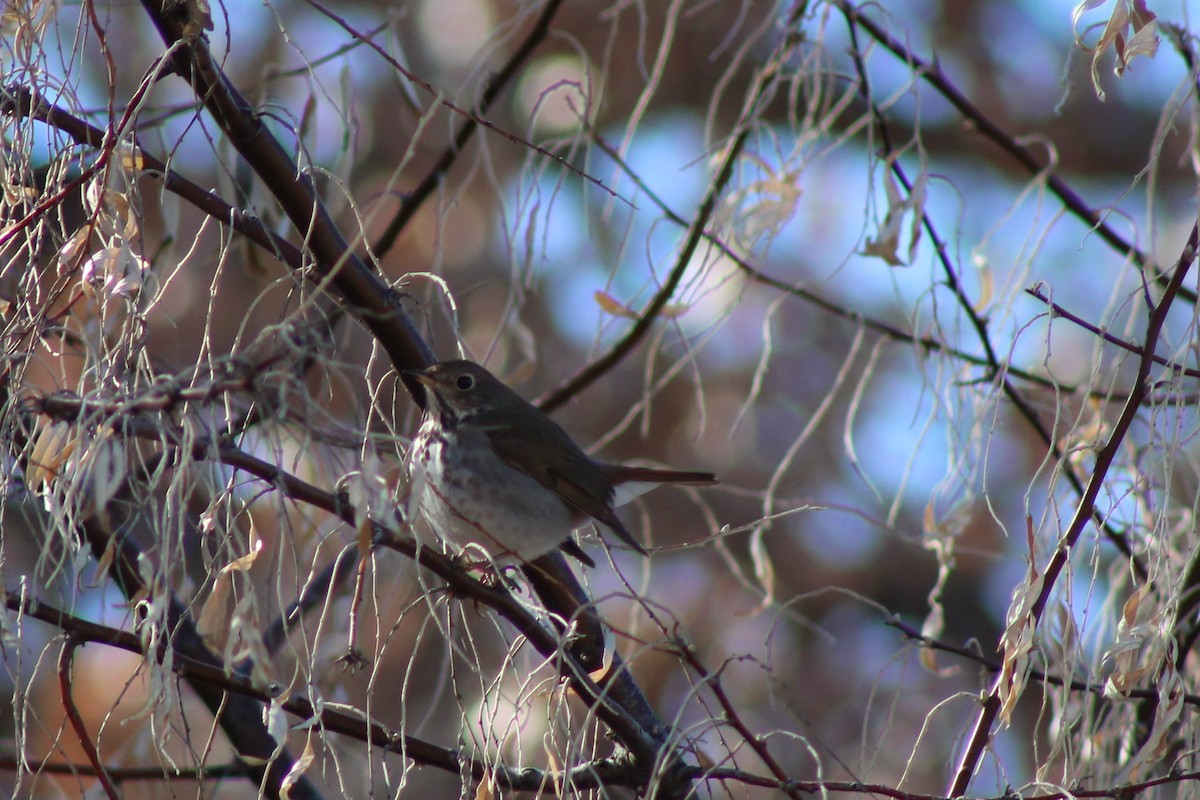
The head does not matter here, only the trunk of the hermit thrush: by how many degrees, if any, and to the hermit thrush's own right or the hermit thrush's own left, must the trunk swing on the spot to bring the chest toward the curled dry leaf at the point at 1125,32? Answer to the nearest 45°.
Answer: approximately 135° to the hermit thrush's own left

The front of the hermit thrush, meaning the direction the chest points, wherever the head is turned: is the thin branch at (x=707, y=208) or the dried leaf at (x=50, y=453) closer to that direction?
the dried leaf

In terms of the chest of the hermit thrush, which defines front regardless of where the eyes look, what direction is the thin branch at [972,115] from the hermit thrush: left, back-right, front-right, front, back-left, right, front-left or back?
back-left

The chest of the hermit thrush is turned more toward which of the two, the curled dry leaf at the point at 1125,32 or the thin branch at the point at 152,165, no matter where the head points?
the thin branch

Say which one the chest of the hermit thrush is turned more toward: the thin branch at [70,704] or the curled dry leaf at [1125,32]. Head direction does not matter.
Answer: the thin branch

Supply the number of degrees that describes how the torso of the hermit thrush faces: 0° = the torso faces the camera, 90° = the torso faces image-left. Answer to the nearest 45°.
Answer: approximately 90°

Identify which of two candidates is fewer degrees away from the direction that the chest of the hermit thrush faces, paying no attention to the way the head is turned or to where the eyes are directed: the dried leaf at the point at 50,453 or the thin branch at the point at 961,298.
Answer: the dried leaf

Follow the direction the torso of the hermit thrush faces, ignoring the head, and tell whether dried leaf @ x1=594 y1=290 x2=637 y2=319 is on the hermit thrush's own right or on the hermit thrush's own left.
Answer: on the hermit thrush's own right

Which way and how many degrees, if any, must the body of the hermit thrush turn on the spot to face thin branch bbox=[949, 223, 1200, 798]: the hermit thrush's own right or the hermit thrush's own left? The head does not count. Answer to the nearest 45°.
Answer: approximately 135° to the hermit thrush's own left

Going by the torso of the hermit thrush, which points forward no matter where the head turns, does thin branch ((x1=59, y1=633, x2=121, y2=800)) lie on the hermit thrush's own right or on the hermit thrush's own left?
on the hermit thrush's own right
